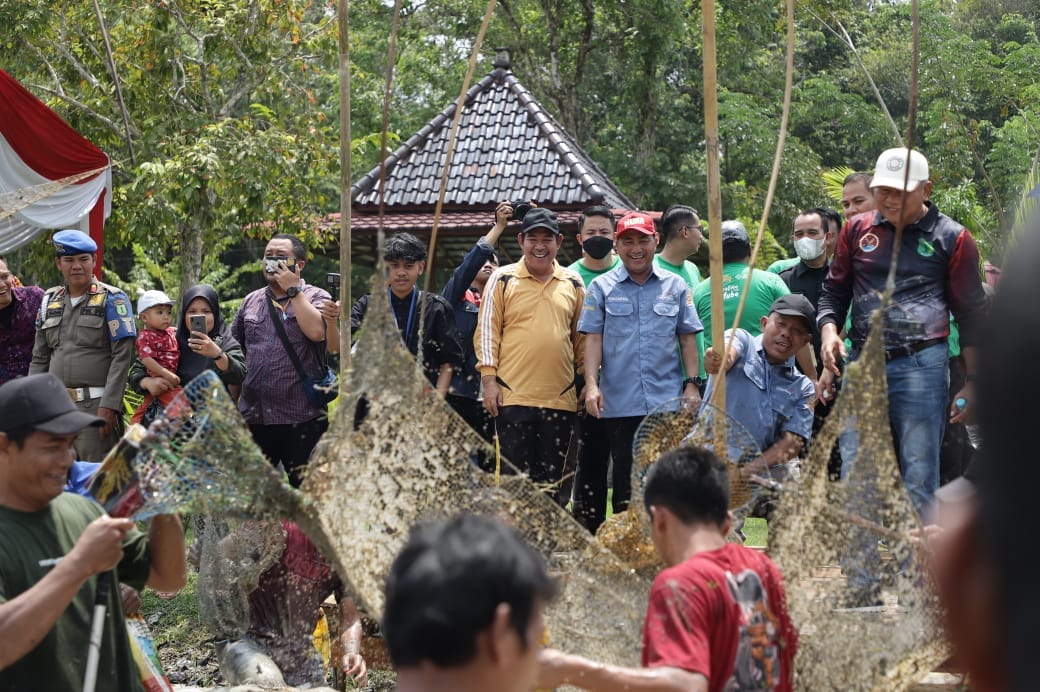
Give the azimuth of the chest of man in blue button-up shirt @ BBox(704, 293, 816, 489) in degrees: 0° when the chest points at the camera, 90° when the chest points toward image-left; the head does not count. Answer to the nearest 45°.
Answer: approximately 0°

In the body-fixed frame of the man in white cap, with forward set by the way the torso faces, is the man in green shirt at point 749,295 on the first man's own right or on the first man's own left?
on the first man's own right

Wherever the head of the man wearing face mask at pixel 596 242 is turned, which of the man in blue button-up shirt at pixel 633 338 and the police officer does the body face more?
the man in blue button-up shirt

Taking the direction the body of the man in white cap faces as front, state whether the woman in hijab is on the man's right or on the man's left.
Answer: on the man's right

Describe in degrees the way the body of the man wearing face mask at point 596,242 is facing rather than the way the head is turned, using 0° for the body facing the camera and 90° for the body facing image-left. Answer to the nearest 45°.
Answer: approximately 0°

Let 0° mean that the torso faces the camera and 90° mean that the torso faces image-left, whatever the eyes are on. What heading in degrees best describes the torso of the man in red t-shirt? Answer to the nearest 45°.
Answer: approximately 135°

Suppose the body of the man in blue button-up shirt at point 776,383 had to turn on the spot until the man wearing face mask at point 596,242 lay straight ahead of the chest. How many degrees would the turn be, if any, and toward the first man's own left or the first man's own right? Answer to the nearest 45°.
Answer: approximately 135° to the first man's own right

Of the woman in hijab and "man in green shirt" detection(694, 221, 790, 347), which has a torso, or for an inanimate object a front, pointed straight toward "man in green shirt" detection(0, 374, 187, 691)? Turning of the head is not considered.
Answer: the woman in hijab

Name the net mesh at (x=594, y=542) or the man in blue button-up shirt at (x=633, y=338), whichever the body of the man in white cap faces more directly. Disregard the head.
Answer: the net mesh

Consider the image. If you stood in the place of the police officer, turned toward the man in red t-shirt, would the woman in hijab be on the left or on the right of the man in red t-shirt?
left

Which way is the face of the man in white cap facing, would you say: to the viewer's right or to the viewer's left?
to the viewer's left
